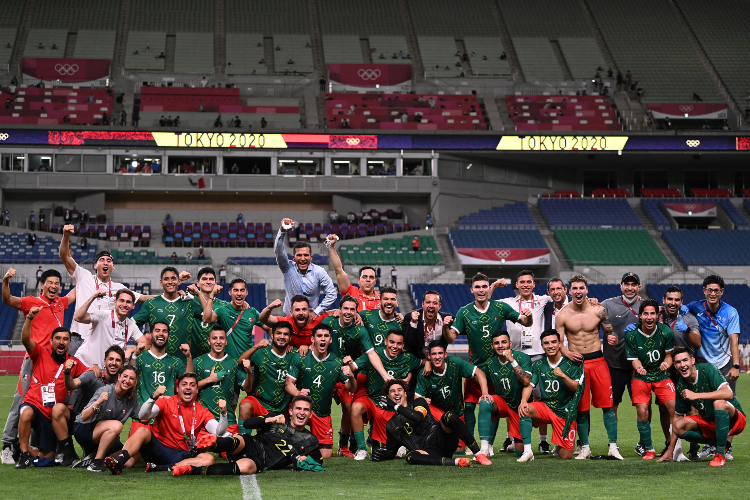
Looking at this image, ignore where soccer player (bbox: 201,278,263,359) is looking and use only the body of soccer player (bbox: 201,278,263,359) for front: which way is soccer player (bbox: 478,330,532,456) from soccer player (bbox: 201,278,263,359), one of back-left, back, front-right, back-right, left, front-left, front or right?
left

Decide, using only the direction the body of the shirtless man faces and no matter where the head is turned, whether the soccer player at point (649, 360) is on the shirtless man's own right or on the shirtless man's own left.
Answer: on the shirtless man's own left

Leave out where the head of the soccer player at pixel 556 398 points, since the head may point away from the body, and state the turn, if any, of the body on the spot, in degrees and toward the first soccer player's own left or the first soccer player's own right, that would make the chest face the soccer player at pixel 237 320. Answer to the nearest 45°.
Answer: approximately 90° to the first soccer player's own right

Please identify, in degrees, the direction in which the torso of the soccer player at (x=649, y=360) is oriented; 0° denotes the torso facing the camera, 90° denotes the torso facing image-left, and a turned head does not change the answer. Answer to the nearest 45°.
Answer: approximately 0°

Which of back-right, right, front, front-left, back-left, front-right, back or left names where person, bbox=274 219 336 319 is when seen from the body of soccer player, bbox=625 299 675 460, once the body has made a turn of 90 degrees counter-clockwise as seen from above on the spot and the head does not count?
back

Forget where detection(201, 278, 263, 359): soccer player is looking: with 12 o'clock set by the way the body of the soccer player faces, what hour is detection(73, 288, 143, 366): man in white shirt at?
The man in white shirt is roughly at 3 o'clock from the soccer player.

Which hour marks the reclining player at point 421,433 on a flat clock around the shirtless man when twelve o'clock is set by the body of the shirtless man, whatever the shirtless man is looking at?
The reclining player is roughly at 2 o'clock from the shirtless man.
